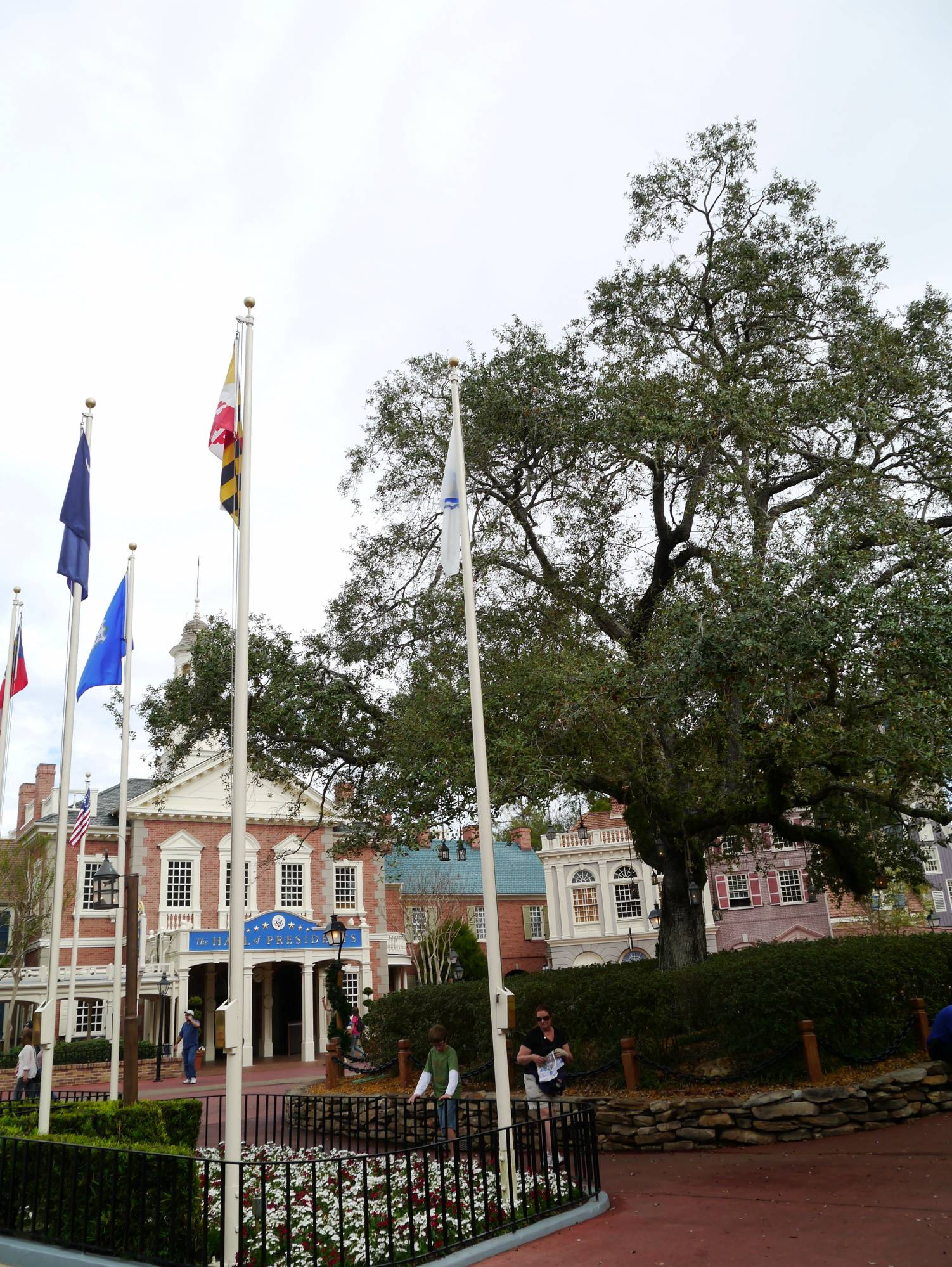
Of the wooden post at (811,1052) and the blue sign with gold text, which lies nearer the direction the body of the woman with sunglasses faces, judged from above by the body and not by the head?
the wooden post

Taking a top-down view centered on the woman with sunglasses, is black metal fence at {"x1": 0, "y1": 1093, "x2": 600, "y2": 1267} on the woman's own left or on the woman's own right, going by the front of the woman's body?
on the woman's own right

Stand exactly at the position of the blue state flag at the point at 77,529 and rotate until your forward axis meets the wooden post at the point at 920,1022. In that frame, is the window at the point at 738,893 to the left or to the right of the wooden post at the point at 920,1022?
left

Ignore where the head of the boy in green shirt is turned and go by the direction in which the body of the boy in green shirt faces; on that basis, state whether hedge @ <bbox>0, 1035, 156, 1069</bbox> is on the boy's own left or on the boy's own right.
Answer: on the boy's own right

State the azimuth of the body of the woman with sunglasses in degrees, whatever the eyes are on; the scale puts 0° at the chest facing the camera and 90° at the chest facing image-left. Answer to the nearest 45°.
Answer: approximately 315°

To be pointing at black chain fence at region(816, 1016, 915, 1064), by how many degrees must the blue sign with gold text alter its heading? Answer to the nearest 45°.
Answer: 0° — it already faces it

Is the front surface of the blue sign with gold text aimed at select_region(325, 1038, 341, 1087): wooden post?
yes

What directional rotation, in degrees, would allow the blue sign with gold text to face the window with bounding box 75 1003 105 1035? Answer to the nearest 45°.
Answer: approximately 90° to its right

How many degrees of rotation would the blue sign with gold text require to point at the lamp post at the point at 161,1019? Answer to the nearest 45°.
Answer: approximately 45° to its right

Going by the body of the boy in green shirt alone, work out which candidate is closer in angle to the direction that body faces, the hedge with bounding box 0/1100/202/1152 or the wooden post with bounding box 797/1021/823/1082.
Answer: the hedge
